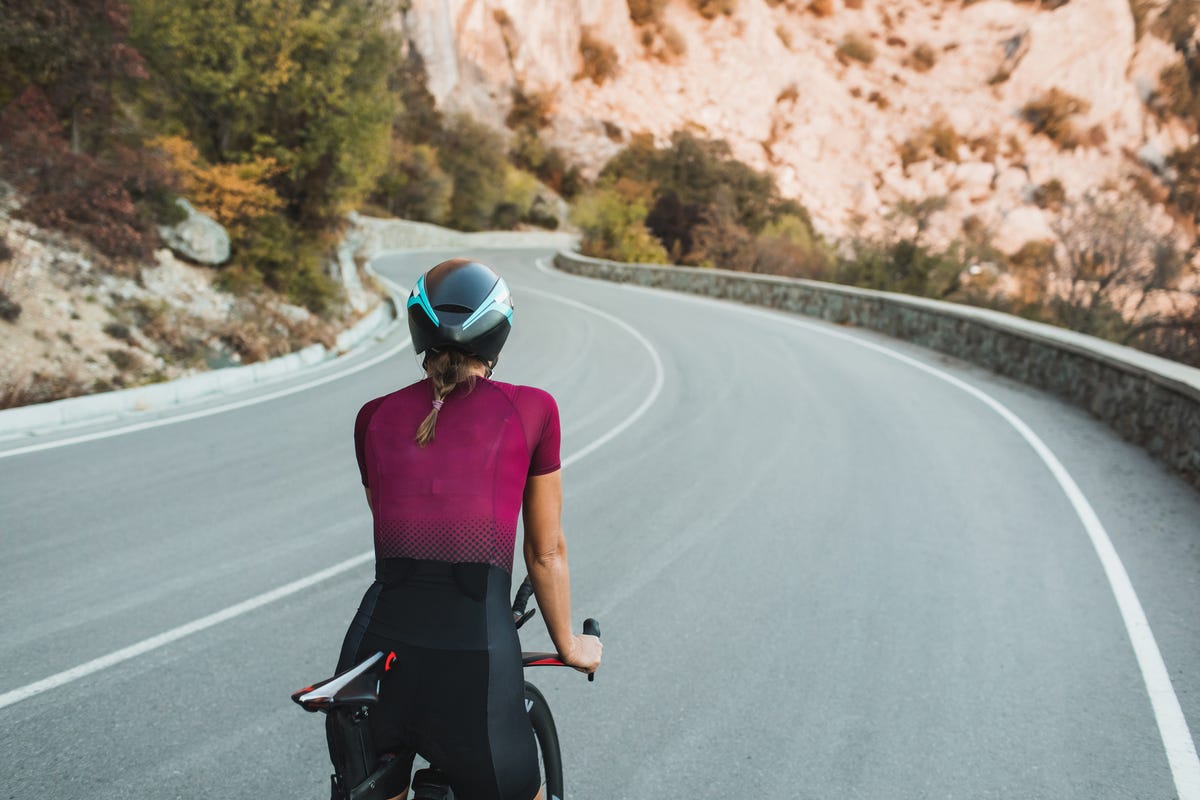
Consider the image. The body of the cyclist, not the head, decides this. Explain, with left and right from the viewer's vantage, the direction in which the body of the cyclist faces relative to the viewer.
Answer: facing away from the viewer

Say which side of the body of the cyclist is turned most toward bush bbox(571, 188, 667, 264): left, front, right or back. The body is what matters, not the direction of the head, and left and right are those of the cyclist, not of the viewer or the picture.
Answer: front

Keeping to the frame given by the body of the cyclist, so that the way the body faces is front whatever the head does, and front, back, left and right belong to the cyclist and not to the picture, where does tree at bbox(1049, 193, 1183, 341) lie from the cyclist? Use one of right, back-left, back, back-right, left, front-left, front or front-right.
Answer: front-right

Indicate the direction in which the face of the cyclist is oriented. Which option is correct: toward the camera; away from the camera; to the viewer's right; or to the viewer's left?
away from the camera

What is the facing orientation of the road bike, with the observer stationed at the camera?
facing away from the viewer and to the right of the viewer

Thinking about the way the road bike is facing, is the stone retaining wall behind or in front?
in front

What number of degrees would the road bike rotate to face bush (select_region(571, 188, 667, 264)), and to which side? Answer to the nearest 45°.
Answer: approximately 45° to its left

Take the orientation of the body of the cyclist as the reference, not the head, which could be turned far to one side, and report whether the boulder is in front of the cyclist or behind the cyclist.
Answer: in front

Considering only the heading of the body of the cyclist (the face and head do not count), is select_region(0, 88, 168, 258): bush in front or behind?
in front
